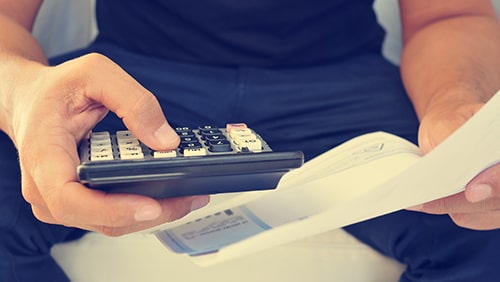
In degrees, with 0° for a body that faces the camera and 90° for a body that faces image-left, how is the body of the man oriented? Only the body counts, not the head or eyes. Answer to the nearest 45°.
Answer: approximately 0°
